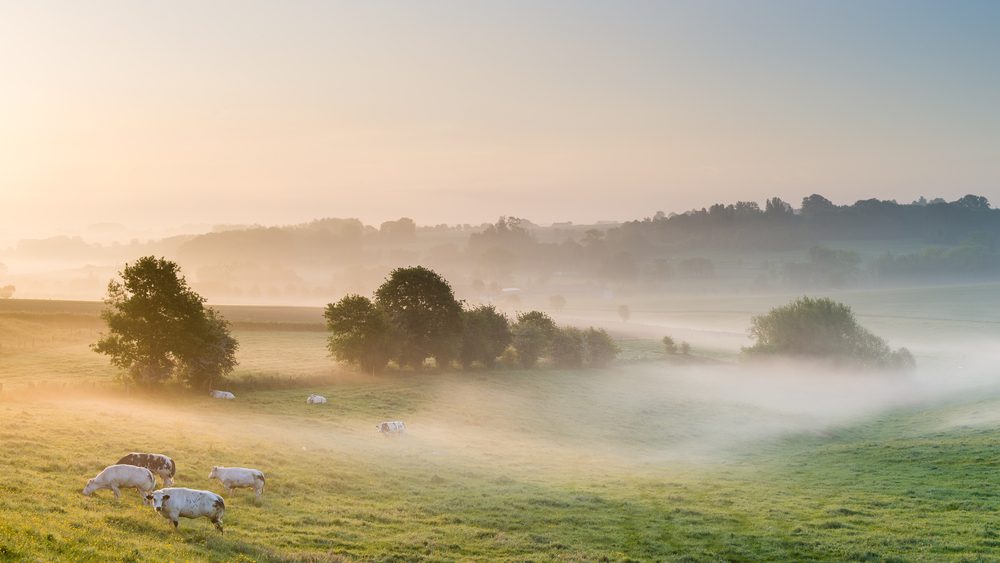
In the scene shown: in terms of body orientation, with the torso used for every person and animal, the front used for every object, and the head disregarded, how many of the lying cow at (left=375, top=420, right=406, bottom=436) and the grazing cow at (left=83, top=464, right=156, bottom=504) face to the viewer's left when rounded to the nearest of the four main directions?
2

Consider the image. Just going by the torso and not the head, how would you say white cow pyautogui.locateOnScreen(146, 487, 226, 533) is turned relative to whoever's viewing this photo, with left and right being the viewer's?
facing to the left of the viewer

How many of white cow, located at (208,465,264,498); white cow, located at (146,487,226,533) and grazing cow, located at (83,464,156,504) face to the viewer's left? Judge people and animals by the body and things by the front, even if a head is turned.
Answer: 3

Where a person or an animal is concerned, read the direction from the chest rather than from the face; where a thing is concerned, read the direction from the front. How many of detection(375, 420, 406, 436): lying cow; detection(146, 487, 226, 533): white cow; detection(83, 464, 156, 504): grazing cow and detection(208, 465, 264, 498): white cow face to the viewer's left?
4

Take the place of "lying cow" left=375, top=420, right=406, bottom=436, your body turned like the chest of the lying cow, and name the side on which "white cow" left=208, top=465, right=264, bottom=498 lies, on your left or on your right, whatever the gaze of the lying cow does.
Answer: on your left

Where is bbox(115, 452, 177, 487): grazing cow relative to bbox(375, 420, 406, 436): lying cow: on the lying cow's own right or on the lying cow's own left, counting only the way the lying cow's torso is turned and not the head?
on the lying cow's own left

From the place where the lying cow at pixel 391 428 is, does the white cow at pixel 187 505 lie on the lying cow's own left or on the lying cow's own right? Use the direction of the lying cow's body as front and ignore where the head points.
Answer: on the lying cow's own left

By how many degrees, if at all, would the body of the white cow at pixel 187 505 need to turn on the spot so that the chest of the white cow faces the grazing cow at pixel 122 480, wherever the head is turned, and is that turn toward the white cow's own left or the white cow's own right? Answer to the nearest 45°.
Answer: approximately 45° to the white cow's own right

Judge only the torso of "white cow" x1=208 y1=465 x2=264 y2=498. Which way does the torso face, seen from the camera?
to the viewer's left

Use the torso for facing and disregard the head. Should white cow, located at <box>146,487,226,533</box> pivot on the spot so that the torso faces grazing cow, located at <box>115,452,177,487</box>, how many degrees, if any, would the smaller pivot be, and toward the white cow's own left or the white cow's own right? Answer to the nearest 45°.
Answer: approximately 90° to the white cow's own right

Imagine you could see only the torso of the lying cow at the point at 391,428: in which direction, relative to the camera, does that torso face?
to the viewer's left

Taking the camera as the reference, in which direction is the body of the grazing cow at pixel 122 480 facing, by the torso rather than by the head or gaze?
to the viewer's left
